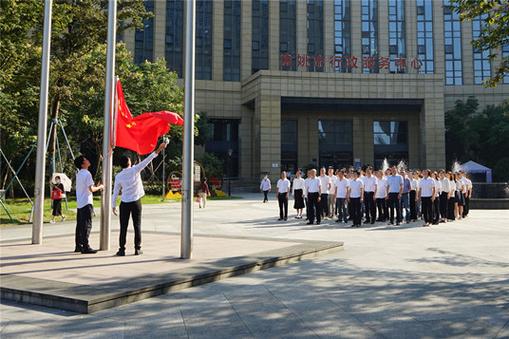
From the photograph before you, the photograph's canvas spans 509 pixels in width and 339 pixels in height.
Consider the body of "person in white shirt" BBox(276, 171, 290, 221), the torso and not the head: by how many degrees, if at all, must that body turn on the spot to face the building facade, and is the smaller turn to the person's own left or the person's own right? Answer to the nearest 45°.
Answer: approximately 180°

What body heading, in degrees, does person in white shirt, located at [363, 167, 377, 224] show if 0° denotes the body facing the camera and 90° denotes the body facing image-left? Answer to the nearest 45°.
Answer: approximately 0°

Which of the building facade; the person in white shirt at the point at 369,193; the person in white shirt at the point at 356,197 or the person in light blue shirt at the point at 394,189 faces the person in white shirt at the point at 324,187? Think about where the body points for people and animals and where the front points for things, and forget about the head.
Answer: the building facade

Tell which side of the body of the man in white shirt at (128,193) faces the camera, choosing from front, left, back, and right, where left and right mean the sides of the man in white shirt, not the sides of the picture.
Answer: back

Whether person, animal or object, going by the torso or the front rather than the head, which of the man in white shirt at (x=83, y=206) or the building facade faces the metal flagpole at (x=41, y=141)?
the building facade

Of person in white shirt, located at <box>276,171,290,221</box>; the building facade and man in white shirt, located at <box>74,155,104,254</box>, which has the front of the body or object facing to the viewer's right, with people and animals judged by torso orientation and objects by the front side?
the man in white shirt

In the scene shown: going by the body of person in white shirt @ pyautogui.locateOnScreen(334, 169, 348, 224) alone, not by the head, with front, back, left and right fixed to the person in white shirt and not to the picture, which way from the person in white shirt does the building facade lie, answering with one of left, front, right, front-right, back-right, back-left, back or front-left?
back

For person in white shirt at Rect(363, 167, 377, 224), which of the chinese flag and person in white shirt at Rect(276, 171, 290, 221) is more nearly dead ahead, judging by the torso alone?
the chinese flag

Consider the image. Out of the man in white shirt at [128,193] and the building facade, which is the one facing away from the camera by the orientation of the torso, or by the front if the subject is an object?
the man in white shirt

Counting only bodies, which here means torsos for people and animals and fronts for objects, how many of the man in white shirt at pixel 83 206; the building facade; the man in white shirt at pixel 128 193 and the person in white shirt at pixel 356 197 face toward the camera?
2

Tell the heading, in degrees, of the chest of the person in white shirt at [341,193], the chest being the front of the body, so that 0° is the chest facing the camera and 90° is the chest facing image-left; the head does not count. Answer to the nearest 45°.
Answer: approximately 0°

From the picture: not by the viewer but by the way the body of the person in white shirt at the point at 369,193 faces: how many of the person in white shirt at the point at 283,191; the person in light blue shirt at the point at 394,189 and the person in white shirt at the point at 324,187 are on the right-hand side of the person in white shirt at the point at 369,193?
2

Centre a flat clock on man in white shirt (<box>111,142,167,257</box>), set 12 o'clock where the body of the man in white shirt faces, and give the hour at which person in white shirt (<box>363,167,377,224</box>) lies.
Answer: The person in white shirt is roughly at 2 o'clock from the man in white shirt.
